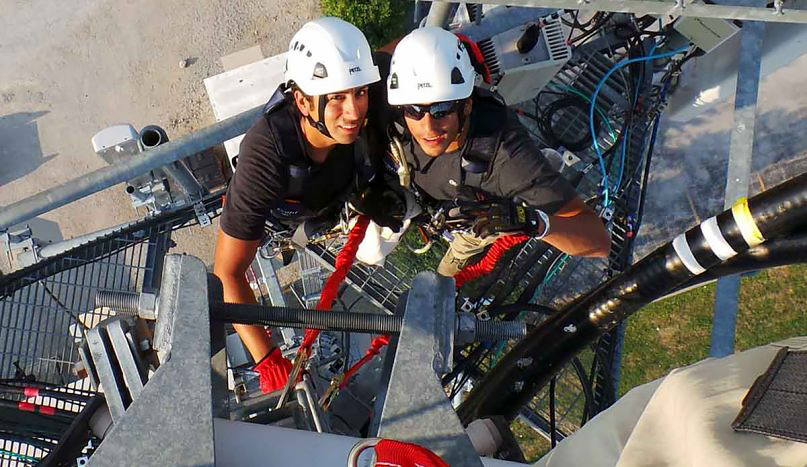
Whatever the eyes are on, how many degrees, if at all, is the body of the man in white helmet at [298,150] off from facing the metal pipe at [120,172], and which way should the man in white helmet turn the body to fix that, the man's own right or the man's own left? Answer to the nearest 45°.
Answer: approximately 135° to the man's own right

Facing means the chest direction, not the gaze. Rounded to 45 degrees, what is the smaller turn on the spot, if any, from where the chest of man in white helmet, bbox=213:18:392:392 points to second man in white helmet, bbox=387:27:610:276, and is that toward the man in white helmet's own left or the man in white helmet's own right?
approximately 45° to the man in white helmet's own left

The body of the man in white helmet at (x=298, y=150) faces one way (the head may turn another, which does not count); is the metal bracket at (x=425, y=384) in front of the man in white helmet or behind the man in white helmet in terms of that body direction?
in front

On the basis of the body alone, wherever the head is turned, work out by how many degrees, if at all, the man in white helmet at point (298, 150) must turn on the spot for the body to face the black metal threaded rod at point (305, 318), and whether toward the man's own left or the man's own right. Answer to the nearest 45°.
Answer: approximately 45° to the man's own right

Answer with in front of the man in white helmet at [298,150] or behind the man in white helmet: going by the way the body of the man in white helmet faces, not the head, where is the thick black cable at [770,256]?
in front

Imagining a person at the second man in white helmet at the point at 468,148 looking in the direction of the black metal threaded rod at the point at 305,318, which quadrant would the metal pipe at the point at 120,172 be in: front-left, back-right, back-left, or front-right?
front-right

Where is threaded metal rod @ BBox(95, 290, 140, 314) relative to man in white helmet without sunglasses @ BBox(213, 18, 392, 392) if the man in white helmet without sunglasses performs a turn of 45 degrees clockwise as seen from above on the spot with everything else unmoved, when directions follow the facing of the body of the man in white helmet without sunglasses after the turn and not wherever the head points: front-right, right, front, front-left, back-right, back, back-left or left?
front-right

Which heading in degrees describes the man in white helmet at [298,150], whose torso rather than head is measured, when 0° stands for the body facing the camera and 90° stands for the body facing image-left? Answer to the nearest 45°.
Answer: approximately 315°

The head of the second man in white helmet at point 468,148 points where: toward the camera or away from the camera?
toward the camera

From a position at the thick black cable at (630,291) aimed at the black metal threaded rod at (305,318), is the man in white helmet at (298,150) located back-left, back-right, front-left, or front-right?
front-right
